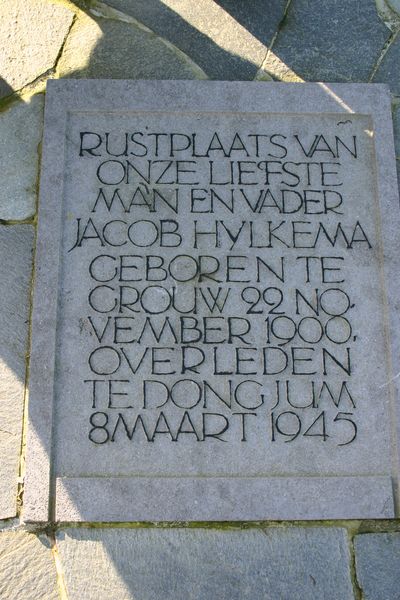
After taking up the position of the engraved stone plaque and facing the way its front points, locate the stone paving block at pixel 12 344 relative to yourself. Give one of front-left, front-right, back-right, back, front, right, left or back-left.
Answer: right

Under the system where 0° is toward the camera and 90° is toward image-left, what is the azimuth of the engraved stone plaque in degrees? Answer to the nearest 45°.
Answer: approximately 0°

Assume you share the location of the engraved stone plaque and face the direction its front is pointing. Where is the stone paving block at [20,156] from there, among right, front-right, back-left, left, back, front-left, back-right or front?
right

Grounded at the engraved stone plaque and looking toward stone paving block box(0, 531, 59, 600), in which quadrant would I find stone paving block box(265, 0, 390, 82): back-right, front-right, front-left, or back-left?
back-right
